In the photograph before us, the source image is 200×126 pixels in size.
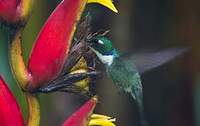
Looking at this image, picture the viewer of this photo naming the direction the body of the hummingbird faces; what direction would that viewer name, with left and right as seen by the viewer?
facing to the left of the viewer
